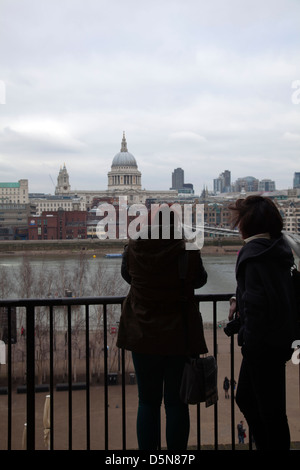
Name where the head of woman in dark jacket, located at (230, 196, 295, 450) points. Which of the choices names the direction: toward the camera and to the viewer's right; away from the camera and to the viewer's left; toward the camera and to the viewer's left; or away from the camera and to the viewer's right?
away from the camera and to the viewer's left

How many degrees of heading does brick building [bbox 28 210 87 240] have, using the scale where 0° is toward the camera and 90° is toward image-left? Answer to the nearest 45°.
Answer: approximately 0°

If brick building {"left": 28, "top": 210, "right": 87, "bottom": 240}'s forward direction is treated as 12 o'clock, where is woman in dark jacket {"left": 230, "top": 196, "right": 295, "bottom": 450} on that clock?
The woman in dark jacket is roughly at 12 o'clock from the brick building.

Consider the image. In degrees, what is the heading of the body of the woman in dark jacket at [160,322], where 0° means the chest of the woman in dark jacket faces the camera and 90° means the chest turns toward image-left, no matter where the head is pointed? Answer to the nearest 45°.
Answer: approximately 180°
